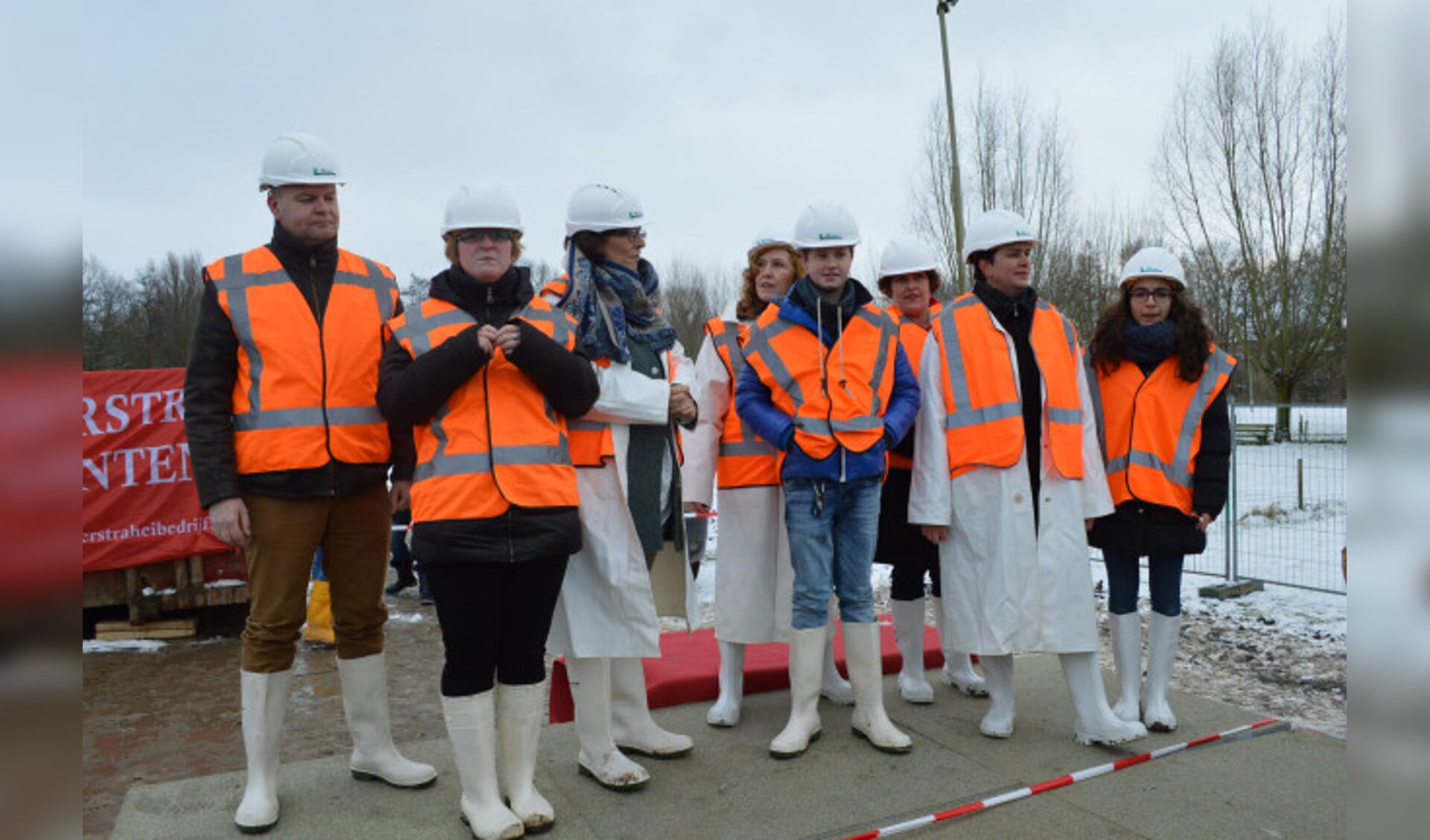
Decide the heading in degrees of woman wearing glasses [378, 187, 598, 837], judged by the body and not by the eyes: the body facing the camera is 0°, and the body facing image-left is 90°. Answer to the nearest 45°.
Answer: approximately 0°

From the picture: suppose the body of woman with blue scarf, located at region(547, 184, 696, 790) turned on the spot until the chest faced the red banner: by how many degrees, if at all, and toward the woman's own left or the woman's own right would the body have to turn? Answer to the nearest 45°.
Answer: approximately 180°

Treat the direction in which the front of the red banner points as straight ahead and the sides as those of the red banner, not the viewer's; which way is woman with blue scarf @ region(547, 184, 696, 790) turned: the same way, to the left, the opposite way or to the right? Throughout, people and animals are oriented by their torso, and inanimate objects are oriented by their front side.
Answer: the same way

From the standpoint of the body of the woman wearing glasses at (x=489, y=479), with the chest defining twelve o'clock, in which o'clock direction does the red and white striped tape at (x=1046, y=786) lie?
The red and white striped tape is roughly at 9 o'clock from the woman wearing glasses.

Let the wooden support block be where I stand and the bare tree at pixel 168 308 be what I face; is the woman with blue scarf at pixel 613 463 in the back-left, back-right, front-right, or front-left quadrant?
back-right

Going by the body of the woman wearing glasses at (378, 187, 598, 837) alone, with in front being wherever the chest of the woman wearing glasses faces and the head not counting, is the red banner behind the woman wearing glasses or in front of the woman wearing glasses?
behind

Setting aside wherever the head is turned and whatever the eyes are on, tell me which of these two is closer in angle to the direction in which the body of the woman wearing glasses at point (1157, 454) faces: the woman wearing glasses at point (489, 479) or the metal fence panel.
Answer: the woman wearing glasses

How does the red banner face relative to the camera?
toward the camera

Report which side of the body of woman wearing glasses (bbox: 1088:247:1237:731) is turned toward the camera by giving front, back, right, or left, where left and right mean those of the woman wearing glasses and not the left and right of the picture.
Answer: front

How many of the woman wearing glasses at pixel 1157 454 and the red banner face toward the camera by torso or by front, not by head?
2

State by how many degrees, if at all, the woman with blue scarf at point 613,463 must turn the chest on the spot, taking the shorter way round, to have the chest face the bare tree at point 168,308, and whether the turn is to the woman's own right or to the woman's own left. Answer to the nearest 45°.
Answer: approximately 180°

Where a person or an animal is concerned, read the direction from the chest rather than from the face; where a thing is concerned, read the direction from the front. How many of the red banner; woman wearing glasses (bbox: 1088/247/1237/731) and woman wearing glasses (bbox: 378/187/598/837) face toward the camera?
3

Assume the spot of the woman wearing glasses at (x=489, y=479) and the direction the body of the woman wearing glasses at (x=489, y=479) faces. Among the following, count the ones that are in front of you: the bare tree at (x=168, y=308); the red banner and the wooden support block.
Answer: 0

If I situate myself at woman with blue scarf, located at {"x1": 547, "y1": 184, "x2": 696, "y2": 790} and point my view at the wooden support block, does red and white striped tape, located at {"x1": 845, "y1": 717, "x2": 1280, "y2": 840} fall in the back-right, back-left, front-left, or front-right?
back-right

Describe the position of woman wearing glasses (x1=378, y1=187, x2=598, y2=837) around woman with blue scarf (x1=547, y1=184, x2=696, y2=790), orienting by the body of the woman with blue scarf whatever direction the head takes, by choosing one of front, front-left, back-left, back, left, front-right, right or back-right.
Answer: right
